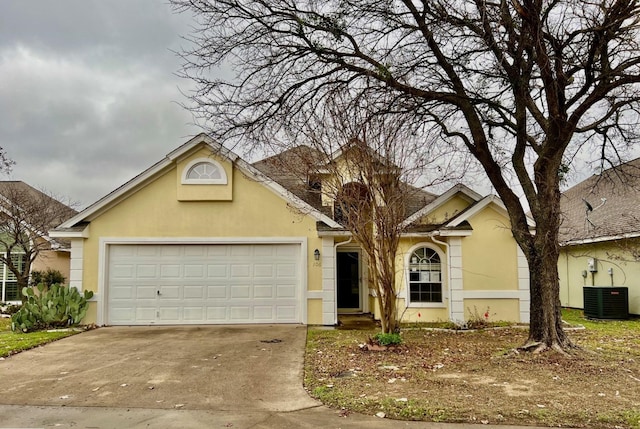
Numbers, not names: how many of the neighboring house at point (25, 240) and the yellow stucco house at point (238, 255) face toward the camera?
2

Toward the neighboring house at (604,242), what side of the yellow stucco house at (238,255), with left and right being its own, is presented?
left

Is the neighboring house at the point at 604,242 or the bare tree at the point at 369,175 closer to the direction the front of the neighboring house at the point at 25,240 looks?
the bare tree

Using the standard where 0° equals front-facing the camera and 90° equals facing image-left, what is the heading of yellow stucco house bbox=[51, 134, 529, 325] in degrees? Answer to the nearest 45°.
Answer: approximately 0°

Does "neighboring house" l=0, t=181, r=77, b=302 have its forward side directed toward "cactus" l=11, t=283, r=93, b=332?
yes

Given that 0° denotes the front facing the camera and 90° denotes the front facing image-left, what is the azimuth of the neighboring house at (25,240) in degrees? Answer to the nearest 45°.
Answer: approximately 0°

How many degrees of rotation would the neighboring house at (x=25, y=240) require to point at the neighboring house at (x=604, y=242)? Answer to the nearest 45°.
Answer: approximately 45° to its left

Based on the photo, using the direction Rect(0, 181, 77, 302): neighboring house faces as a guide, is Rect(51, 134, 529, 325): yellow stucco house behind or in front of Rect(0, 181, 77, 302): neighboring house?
in front
